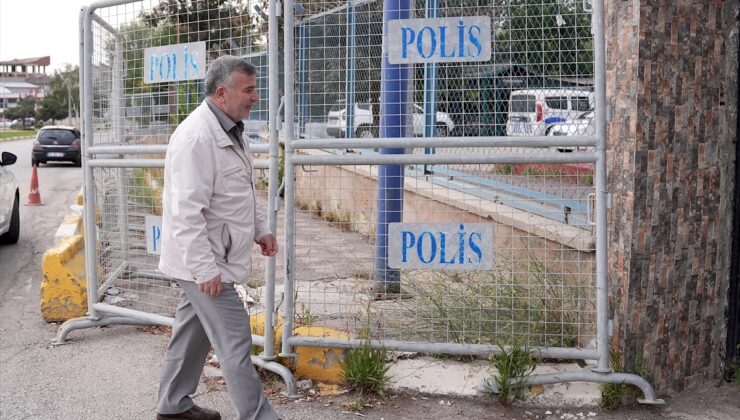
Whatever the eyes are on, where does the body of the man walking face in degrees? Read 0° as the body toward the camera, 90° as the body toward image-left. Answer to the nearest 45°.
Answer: approximately 270°

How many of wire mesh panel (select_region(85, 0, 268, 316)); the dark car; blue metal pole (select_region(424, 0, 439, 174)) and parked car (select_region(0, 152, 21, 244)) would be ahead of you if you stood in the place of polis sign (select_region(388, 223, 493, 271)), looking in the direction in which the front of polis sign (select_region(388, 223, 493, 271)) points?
0

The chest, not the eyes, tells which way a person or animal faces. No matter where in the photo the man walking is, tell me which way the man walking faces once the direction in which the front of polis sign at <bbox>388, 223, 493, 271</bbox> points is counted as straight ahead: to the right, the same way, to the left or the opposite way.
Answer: to the left

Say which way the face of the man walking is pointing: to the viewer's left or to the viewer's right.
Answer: to the viewer's right

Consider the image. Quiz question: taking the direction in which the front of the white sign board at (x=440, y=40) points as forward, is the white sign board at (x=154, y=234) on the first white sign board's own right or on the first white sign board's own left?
on the first white sign board's own right

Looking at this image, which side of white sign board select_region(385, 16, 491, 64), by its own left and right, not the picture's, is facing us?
front

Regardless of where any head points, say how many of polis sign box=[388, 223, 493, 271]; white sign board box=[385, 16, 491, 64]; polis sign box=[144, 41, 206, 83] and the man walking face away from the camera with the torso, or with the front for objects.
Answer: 0

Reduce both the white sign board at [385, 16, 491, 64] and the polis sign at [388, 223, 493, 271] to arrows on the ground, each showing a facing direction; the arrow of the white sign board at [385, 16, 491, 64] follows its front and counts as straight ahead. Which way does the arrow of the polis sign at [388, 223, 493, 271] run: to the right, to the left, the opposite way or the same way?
the same way

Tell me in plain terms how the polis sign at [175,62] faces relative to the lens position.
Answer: facing the viewer and to the left of the viewer
